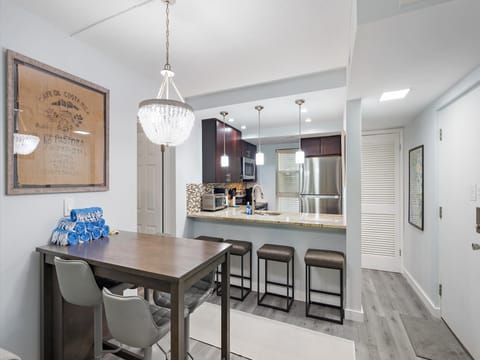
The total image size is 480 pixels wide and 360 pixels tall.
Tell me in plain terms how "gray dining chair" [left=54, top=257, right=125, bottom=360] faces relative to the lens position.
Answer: facing away from the viewer and to the right of the viewer

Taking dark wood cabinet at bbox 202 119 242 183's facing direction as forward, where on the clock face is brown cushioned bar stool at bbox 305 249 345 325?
The brown cushioned bar stool is roughly at 12 o'clock from the dark wood cabinet.

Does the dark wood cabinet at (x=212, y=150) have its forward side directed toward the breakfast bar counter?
yes

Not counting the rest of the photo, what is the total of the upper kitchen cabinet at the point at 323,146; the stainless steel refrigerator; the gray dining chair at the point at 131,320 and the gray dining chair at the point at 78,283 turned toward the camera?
2

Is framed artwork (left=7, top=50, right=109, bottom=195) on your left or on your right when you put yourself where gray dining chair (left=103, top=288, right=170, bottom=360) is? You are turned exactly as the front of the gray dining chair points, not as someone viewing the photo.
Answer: on your left

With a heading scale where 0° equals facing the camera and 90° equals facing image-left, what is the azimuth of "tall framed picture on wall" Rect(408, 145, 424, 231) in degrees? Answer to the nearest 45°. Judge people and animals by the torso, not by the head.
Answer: approximately 90°

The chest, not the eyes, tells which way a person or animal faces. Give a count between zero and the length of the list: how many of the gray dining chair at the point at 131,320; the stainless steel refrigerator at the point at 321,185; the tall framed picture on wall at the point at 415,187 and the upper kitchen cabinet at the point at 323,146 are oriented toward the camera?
2

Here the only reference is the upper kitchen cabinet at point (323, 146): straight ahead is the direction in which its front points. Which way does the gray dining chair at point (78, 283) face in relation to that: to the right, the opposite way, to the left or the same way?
the opposite way

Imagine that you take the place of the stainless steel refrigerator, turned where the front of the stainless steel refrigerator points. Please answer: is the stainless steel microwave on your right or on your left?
on your right

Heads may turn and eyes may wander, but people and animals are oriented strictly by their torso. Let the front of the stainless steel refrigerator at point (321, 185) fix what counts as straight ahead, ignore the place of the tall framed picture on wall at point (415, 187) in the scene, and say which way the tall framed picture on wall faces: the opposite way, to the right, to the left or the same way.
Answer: to the right

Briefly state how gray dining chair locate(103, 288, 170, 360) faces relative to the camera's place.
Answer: facing away from the viewer and to the right of the viewer
